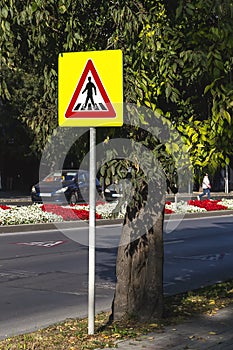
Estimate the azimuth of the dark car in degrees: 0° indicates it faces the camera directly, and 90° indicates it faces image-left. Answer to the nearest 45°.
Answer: approximately 45°
